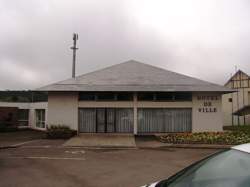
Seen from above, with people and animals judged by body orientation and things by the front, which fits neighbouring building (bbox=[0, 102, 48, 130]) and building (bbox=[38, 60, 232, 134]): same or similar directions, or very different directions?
same or similar directions

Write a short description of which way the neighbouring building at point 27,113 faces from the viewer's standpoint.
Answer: facing the viewer

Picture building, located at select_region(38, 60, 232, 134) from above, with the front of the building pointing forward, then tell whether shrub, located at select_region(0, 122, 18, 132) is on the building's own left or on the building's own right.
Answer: on the building's own right

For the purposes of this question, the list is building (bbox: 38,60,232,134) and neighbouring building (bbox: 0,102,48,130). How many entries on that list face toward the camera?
2

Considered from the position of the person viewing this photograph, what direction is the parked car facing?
facing the viewer and to the left of the viewer

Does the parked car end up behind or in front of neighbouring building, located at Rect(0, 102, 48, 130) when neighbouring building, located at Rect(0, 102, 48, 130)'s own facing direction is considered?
in front

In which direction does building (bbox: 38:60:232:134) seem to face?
toward the camera

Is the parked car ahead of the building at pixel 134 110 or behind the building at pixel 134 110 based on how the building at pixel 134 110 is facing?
ahead

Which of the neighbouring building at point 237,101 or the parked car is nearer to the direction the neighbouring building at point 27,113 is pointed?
the parked car

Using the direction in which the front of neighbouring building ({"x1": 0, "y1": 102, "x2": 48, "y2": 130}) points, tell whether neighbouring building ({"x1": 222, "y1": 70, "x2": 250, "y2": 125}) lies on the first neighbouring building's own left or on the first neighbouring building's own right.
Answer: on the first neighbouring building's own left
